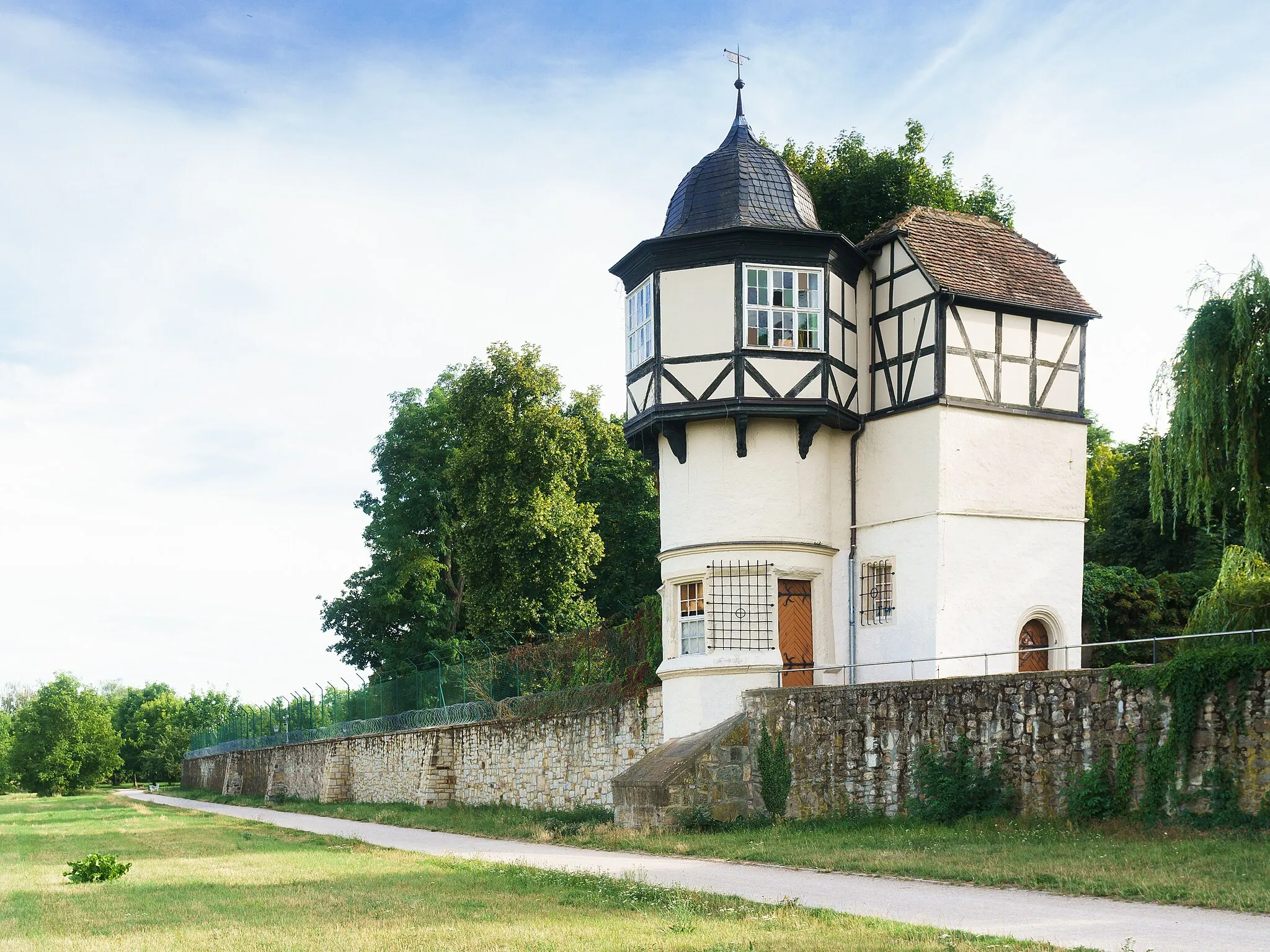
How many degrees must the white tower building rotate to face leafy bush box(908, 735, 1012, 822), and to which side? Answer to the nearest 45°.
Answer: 0° — it already faces it

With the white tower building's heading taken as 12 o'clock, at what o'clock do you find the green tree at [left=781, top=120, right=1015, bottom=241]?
The green tree is roughly at 6 o'clock from the white tower building.

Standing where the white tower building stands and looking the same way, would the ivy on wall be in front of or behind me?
in front

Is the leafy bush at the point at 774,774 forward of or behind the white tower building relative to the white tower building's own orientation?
forward

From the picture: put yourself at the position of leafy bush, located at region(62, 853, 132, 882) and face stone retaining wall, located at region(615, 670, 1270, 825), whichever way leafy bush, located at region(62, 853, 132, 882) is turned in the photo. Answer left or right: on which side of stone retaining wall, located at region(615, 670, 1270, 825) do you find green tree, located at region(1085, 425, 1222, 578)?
left

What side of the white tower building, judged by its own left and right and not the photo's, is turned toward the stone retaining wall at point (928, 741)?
front

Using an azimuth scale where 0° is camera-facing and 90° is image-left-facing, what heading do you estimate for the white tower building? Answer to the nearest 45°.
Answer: approximately 0°

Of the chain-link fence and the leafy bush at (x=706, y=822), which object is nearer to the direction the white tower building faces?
the leafy bush
